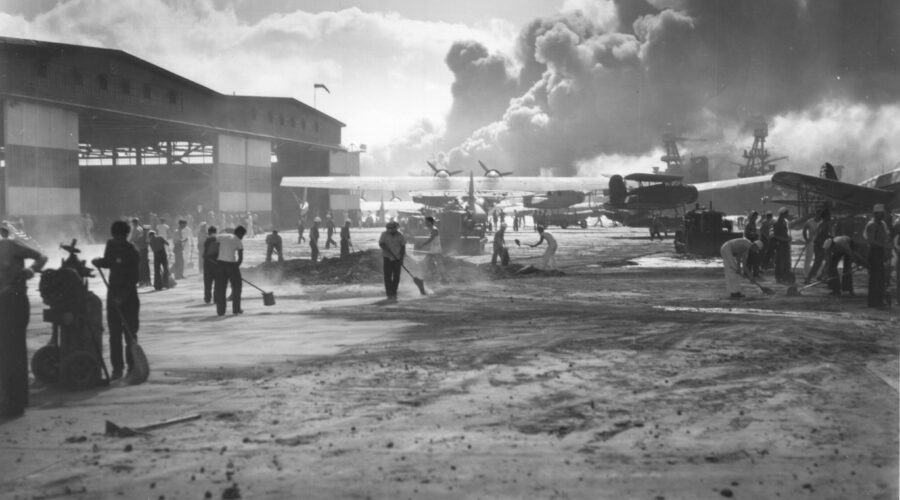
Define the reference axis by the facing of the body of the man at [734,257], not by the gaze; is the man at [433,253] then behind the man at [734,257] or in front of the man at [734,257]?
behind

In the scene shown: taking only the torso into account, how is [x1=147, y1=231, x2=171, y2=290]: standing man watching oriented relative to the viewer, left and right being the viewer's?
facing away from the viewer

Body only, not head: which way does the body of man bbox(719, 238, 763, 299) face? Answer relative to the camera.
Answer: to the viewer's right

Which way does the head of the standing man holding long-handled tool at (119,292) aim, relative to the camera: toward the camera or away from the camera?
away from the camera

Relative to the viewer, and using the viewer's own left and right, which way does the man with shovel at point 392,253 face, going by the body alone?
facing the viewer

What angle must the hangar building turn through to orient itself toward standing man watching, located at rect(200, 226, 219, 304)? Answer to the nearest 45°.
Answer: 0° — it already faces them

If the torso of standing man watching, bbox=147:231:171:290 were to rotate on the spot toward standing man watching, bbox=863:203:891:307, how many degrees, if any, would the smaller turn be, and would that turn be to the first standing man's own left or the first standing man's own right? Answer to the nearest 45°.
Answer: approximately 135° to the first standing man's own right

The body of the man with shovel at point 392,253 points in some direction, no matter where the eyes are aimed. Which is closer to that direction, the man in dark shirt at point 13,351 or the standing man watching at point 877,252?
the man in dark shirt

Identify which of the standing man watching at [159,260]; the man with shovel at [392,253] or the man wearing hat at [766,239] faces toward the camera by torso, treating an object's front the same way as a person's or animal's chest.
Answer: the man with shovel

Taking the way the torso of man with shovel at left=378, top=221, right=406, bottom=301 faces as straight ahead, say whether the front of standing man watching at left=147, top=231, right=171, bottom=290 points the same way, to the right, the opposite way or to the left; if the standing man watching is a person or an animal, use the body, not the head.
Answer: the opposite way

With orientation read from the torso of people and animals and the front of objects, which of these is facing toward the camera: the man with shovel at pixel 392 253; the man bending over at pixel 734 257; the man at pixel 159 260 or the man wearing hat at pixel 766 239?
the man with shovel

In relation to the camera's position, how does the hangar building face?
facing the viewer and to the right of the viewer
